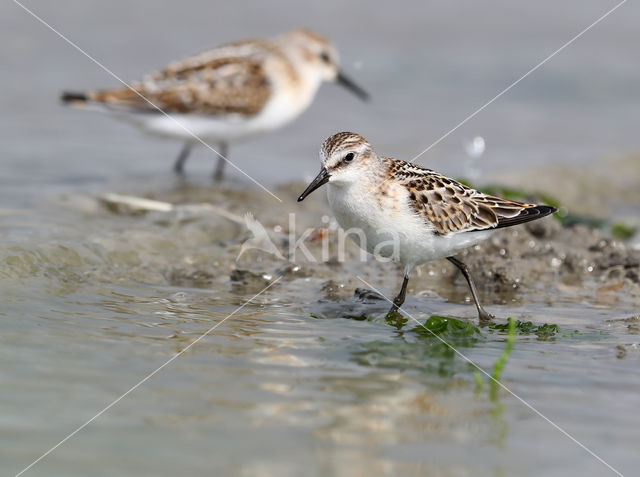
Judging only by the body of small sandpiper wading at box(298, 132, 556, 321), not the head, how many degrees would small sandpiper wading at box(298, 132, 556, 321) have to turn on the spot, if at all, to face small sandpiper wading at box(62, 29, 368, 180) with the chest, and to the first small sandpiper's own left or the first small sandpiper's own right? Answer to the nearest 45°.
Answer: approximately 90° to the first small sandpiper's own right

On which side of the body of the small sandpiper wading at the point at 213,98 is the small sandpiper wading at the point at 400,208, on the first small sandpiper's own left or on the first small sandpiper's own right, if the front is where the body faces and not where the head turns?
on the first small sandpiper's own right

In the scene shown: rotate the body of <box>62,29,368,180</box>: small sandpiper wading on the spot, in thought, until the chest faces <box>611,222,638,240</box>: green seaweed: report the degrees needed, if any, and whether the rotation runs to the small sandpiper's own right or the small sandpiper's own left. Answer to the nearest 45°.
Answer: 0° — it already faces it

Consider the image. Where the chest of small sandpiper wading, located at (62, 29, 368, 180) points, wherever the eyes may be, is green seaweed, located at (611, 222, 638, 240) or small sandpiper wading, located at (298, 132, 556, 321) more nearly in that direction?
the green seaweed

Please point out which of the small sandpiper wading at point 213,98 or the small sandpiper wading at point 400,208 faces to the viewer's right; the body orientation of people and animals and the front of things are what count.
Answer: the small sandpiper wading at point 213,98

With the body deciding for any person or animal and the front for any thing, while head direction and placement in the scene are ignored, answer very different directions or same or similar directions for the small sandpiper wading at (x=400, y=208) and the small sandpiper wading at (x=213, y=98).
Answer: very different directions

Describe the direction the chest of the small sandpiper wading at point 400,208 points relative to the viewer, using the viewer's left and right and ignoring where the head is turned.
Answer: facing the viewer and to the left of the viewer

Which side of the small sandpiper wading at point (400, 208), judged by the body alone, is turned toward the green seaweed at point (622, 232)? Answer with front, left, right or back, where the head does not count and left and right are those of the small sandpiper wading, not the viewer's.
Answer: back

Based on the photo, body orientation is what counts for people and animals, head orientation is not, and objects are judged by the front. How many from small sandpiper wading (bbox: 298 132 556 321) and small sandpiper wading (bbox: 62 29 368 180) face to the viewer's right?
1

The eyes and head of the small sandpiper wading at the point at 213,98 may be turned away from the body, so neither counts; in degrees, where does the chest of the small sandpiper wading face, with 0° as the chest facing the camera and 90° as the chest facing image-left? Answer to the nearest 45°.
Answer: approximately 270°
